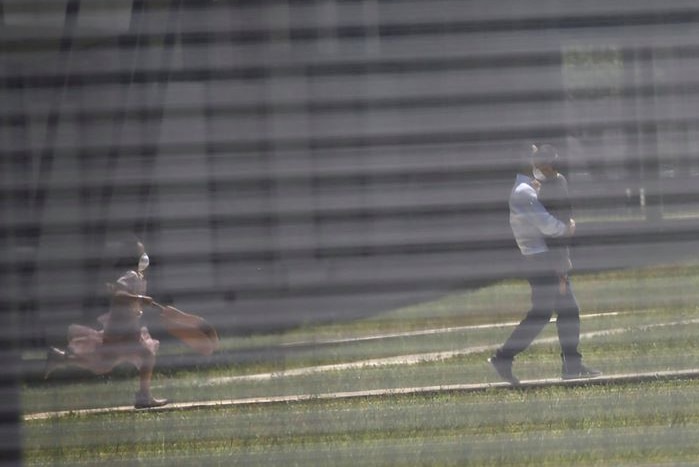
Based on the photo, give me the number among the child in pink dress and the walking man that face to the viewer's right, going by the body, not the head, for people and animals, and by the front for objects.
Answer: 2

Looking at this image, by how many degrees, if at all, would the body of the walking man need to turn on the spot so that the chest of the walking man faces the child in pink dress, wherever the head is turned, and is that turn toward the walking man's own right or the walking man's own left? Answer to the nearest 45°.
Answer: approximately 180°

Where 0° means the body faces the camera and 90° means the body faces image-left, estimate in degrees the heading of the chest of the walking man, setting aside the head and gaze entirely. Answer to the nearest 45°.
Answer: approximately 270°

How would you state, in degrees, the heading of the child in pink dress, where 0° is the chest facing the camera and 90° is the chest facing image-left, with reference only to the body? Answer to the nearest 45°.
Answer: approximately 270°

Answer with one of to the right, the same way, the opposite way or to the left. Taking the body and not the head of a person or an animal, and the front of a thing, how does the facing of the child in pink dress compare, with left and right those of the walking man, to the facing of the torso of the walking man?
the same way

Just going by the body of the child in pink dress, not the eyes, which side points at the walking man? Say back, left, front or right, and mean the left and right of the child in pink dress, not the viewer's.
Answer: front
